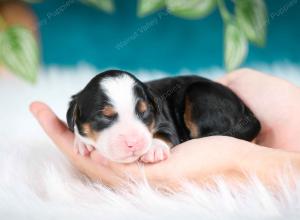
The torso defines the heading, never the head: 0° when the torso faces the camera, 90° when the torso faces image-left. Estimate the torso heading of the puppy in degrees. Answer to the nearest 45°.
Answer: approximately 45°

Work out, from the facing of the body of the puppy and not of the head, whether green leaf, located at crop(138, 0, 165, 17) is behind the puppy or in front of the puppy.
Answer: behind

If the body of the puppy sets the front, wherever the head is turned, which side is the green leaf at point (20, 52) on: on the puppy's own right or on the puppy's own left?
on the puppy's own right
